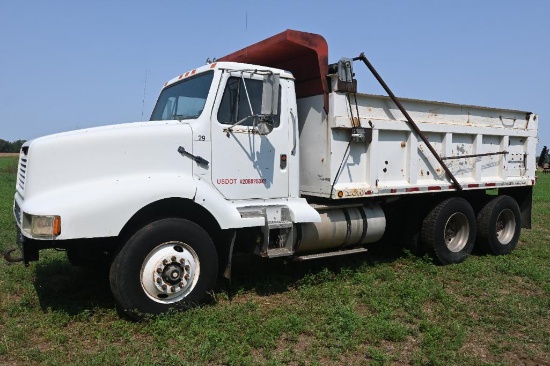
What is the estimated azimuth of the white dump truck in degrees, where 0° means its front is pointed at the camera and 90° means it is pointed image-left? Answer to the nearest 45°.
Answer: approximately 45°
